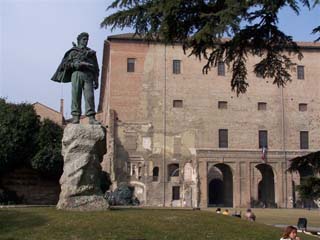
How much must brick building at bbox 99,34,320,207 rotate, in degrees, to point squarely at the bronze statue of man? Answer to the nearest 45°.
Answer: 0° — it already faces it

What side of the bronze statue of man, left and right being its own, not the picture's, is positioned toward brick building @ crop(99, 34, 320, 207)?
back

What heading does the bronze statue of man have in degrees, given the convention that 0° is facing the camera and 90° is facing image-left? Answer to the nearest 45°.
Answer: approximately 0°

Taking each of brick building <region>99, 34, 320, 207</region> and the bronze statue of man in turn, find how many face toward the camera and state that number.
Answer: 2

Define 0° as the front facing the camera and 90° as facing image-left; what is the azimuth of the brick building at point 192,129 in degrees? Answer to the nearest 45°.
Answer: approximately 0°

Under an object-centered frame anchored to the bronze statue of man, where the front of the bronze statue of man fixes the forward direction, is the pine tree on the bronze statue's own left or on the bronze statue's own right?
on the bronze statue's own left
